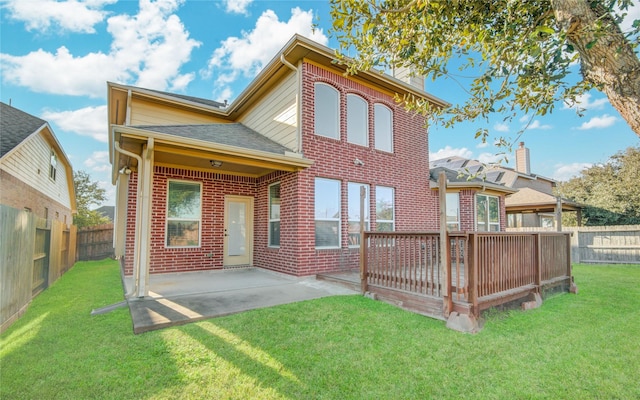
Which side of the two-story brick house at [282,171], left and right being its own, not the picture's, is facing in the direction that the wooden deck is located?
back

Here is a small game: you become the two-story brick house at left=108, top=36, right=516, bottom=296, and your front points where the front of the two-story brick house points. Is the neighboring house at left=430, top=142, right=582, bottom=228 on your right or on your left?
on your right

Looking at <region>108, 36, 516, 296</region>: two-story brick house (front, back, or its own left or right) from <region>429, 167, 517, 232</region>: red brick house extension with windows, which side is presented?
right

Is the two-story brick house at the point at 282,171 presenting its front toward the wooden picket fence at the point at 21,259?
no

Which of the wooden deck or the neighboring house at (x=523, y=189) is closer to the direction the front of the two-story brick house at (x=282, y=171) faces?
the neighboring house

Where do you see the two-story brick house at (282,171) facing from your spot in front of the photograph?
facing away from the viewer and to the left of the viewer
